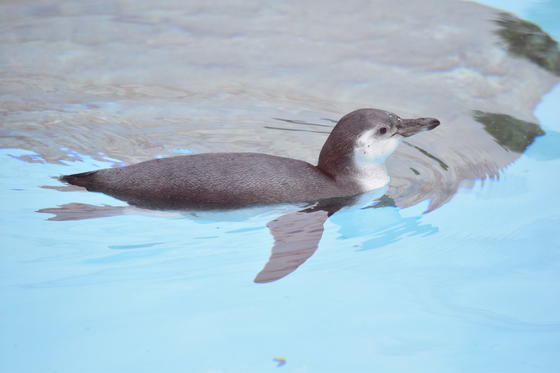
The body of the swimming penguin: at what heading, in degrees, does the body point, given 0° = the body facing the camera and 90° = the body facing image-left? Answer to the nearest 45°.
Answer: approximately 270°
